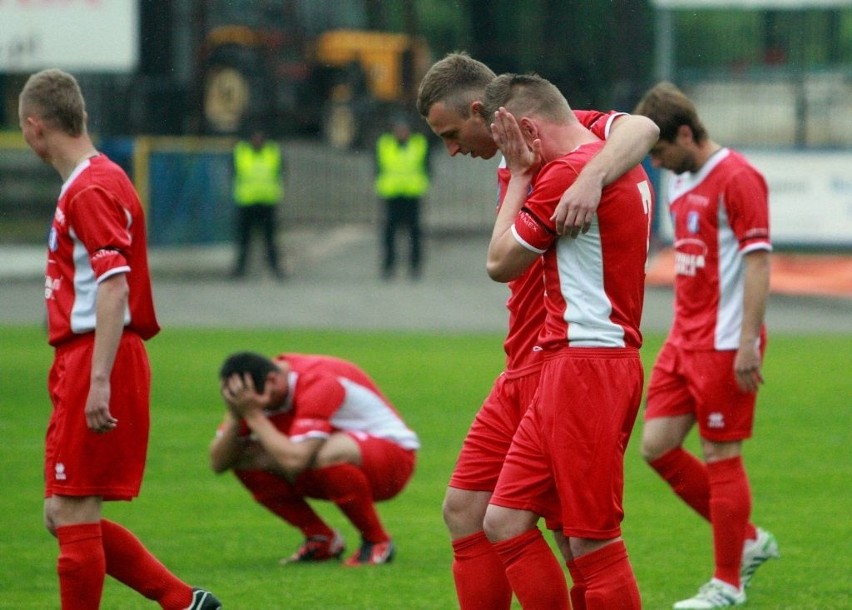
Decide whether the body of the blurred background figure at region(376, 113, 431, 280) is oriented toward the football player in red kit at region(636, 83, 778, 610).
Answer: yes

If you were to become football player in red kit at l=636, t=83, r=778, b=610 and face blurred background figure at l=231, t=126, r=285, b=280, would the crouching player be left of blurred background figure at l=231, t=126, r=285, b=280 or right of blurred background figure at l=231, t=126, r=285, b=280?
left

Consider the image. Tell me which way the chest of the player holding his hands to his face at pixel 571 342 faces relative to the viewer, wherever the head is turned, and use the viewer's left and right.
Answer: facing to the left of the viewer

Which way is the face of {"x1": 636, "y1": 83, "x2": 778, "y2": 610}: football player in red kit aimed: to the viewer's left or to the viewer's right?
to the viewer's left

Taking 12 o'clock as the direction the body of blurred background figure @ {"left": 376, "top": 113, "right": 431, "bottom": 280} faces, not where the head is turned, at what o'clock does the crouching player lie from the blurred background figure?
The crouching player is roughly at 12 o'clock from the blurred background figure.

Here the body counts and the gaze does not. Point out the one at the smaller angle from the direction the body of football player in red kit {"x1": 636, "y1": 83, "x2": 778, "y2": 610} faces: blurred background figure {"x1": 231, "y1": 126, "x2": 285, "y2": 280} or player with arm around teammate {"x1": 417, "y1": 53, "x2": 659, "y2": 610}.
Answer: the player with arm around teammate

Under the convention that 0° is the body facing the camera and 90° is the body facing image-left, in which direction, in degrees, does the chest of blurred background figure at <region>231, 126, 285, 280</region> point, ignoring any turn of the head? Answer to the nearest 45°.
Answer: approximately 0°
